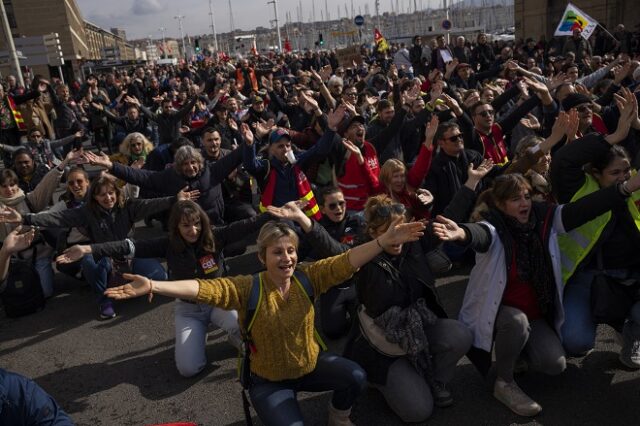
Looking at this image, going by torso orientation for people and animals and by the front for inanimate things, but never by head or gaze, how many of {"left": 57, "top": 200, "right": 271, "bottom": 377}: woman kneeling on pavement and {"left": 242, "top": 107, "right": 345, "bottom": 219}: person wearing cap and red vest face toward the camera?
2

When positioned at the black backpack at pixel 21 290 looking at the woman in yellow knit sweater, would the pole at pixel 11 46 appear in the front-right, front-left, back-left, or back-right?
back-left

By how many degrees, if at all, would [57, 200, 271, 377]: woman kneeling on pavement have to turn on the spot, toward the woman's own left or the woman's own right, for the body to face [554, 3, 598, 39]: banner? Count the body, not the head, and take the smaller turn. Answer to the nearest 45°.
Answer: approximately 135° to the woman's own left

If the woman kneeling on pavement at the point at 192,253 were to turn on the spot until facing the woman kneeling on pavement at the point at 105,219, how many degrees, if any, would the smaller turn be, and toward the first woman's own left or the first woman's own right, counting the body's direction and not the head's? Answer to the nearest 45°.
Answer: approximately 135° to the first woman's own right

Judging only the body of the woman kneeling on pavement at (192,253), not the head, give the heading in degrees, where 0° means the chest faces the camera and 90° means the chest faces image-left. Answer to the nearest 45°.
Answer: approximately 0°

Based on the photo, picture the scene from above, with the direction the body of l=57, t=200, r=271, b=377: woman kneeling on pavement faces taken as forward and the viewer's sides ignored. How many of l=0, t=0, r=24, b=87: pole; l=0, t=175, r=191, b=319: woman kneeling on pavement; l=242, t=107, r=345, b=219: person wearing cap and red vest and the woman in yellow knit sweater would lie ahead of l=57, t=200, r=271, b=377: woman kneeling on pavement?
1

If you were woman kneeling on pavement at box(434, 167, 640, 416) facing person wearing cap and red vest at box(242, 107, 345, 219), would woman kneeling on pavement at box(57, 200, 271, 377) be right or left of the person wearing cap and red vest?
left

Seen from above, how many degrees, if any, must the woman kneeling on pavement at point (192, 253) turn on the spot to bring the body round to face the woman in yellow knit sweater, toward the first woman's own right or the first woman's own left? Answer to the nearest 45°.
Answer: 0° — they already face them

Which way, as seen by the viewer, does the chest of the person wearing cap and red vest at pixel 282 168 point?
toward the camera
